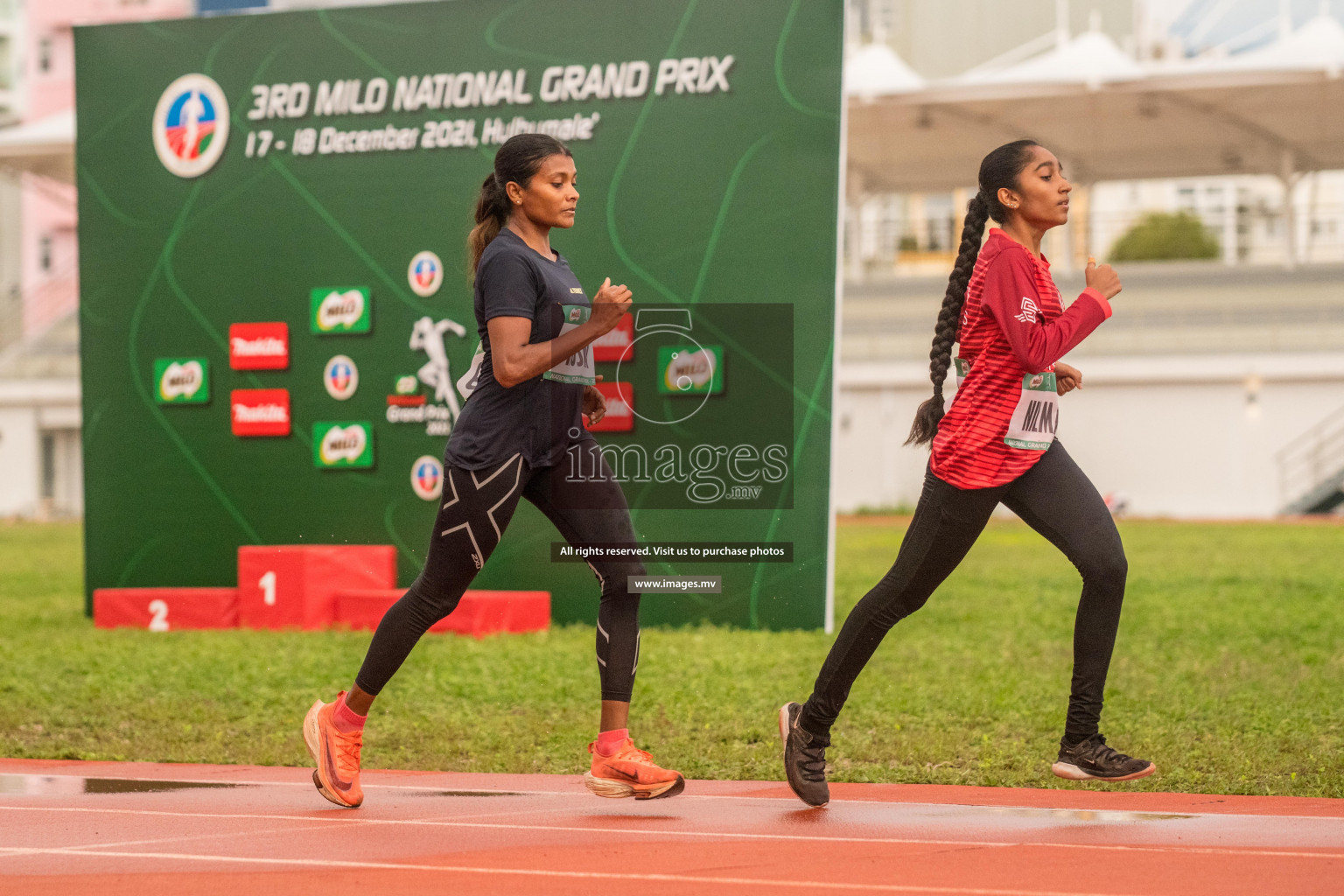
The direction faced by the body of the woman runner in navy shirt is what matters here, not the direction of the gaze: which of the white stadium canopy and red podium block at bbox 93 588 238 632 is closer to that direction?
the white stadium canopy

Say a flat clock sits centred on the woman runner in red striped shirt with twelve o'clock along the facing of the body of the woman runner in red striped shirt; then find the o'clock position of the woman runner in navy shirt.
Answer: The woman runner in navy shirt is roughly at 6 o'clock from the woman runner in red striped shirt.

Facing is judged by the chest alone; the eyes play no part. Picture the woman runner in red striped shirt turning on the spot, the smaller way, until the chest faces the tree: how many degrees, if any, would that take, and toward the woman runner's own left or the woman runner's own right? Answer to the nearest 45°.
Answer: approximately 90° to the woman runner's own left

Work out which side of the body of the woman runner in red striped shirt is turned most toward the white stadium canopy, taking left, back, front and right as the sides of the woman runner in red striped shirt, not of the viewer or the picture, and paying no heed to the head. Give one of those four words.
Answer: left

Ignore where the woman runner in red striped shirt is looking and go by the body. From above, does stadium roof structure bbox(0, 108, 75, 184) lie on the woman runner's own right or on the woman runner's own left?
on the woman runner's own left

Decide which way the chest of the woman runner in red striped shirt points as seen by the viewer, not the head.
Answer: to the viewer's right

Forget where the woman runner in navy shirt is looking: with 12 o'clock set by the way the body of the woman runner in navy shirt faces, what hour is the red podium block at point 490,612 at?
The red podium block is roughly at 9 o'clock from the woman runner in navy shirt.

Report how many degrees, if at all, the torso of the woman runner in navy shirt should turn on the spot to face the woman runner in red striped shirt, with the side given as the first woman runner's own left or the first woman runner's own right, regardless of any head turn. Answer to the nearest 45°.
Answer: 0° — they already face them

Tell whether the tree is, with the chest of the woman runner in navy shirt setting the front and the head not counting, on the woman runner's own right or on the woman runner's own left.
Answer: on the woman runner's own left

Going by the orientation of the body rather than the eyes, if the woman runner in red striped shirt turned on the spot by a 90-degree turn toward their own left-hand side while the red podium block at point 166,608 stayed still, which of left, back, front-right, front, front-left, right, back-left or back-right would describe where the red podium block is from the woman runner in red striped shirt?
front-left

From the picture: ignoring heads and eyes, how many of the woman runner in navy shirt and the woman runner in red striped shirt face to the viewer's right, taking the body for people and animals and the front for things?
2

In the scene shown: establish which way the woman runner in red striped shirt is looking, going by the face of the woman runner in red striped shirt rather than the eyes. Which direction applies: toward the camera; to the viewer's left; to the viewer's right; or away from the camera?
to the viewer's right

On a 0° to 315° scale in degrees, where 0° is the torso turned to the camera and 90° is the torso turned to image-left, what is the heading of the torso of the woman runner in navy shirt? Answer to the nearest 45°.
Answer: approximately 270°
